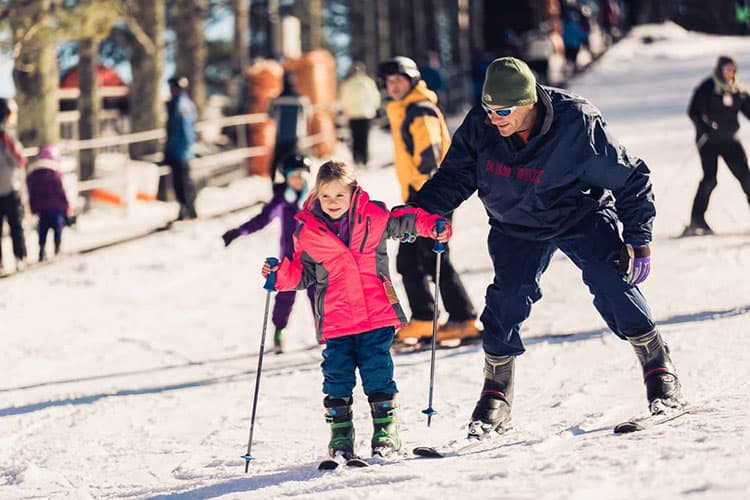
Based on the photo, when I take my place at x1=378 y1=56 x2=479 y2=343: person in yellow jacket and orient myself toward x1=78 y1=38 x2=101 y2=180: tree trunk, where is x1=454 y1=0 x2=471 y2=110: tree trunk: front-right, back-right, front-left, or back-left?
front-right

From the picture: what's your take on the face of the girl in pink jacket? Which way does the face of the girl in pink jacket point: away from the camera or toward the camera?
toward the camera

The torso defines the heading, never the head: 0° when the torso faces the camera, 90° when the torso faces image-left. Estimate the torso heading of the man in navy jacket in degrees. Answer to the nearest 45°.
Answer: approximately 45°

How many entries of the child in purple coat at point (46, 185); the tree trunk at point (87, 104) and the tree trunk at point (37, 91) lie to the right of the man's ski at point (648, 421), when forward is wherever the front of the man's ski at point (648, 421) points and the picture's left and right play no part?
3

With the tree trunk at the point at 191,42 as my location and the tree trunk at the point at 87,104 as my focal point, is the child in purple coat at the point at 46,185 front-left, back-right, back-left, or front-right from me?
front-left

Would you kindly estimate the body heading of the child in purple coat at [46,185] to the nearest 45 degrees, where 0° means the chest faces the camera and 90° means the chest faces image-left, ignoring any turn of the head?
approximately 180°
